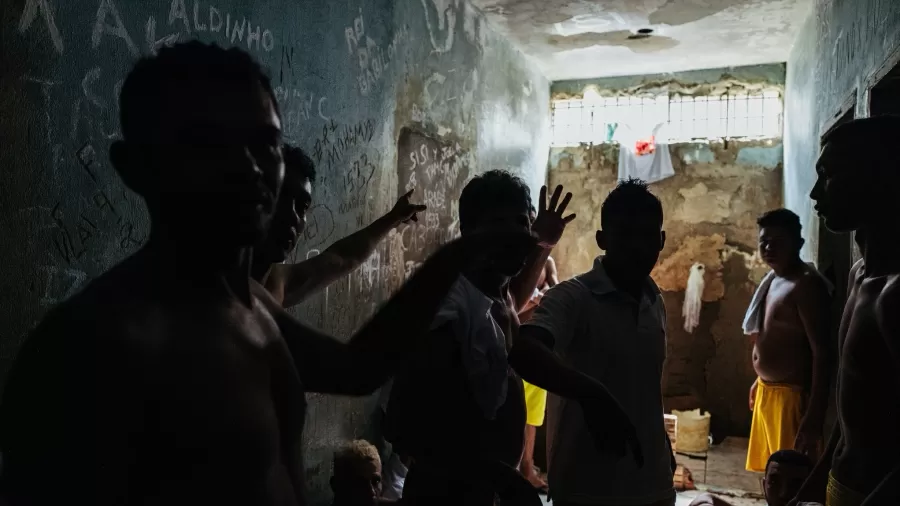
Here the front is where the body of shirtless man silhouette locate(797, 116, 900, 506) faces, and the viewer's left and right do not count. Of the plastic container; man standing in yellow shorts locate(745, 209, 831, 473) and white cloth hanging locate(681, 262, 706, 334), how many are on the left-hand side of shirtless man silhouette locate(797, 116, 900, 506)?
0

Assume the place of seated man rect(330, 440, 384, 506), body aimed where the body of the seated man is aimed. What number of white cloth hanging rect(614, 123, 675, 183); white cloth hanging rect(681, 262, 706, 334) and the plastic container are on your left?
3

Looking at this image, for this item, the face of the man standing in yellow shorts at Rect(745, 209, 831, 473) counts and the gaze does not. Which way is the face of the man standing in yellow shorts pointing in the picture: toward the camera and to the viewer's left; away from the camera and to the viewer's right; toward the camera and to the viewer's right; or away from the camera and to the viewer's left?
toward the camera and to the viewer's left

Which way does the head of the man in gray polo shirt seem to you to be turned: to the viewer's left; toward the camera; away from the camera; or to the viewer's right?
toward the camera

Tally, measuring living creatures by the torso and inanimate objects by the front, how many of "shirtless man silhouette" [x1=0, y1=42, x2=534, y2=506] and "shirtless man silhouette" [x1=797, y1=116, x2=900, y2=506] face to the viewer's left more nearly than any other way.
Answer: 1

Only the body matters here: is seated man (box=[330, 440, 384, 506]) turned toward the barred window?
no

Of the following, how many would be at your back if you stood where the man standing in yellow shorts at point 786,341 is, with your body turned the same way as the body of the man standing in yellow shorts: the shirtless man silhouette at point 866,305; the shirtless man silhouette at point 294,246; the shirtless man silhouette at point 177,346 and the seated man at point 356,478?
0

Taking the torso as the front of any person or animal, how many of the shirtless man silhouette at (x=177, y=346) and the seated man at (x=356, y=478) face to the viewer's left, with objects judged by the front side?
0

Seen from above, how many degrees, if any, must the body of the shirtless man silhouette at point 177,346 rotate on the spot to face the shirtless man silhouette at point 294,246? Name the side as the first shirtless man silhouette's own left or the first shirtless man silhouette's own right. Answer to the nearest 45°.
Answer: approximately 135° to the first shirtless man silhouette's own left

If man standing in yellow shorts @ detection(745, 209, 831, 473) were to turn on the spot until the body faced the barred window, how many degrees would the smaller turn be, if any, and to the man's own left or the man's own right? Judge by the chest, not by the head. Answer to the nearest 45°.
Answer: approximately 135° to the man's own right

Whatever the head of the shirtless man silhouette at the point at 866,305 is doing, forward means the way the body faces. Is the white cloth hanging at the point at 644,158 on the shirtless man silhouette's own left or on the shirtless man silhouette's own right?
on the shirtless man silhouette's own right

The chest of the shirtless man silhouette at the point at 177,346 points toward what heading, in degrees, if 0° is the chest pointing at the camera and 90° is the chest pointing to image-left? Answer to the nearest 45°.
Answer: approximately 315°

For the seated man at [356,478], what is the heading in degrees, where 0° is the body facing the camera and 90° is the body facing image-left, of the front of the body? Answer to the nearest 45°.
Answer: approximately 315°

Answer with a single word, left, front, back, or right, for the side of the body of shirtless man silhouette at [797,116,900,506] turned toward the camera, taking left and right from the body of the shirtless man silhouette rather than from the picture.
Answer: left

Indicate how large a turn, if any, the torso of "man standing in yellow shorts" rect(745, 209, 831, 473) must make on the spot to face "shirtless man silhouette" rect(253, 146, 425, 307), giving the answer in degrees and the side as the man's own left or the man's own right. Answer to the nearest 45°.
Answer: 0° — they already face them

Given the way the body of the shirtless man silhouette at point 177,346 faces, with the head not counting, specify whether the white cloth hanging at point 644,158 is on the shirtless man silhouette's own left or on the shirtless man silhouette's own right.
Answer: on the shirtless man silhouette's own left

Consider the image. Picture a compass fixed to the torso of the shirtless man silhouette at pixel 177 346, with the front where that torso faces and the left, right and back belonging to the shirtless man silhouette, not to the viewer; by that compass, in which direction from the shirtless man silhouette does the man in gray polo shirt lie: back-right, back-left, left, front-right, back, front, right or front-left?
left

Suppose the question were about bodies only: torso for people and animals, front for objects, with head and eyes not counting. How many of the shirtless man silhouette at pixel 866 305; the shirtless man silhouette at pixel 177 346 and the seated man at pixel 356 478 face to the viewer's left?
1
